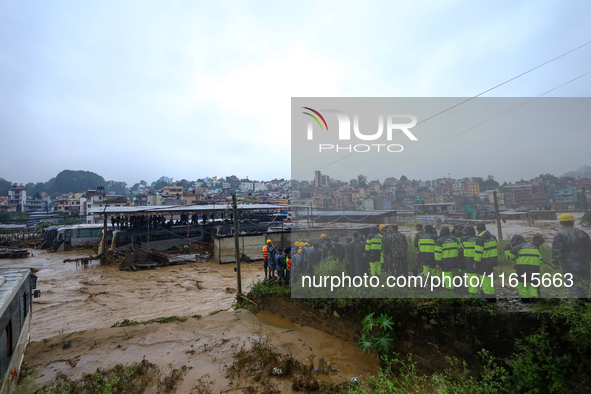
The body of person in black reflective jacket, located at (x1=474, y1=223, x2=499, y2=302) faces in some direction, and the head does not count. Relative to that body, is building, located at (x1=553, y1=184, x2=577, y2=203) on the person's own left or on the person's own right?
on the person's own right

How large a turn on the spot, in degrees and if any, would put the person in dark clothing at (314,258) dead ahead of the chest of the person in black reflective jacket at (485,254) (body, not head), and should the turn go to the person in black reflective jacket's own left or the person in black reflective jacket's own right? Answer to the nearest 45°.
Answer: approximately 45° to the person in black reflective jacket's own left

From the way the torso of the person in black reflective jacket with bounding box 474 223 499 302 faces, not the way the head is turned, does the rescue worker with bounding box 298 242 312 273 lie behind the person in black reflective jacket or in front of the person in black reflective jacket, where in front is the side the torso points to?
in front

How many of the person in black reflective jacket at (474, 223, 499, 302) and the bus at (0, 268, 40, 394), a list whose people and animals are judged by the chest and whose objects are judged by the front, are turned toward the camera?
0

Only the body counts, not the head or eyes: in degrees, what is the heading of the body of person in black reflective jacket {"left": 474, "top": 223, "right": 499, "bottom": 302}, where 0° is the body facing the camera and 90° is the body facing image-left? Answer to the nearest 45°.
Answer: approximately 135°

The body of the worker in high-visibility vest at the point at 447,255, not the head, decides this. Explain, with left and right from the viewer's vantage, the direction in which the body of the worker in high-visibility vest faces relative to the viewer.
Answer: facing away from the viewer

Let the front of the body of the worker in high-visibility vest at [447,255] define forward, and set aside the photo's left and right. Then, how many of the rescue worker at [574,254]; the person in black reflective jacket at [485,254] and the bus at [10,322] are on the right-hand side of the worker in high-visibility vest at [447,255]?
2

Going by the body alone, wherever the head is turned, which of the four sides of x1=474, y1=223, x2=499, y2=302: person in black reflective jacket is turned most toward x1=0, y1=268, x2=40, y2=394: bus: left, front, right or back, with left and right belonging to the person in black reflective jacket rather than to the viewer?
left
